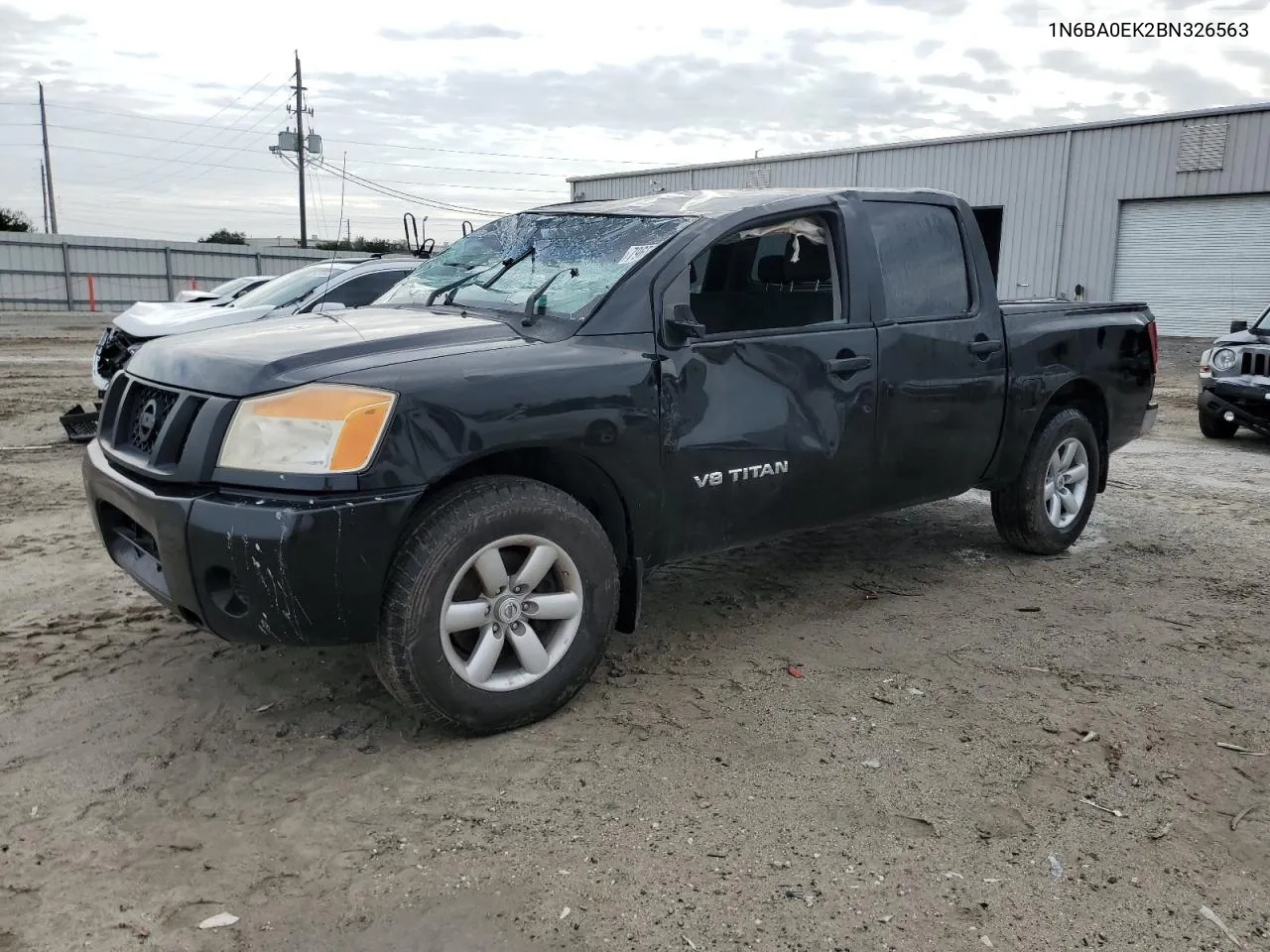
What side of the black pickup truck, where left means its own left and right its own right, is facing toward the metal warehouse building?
back

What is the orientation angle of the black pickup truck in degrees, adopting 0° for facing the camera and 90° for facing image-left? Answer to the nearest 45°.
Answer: approximately 45°
